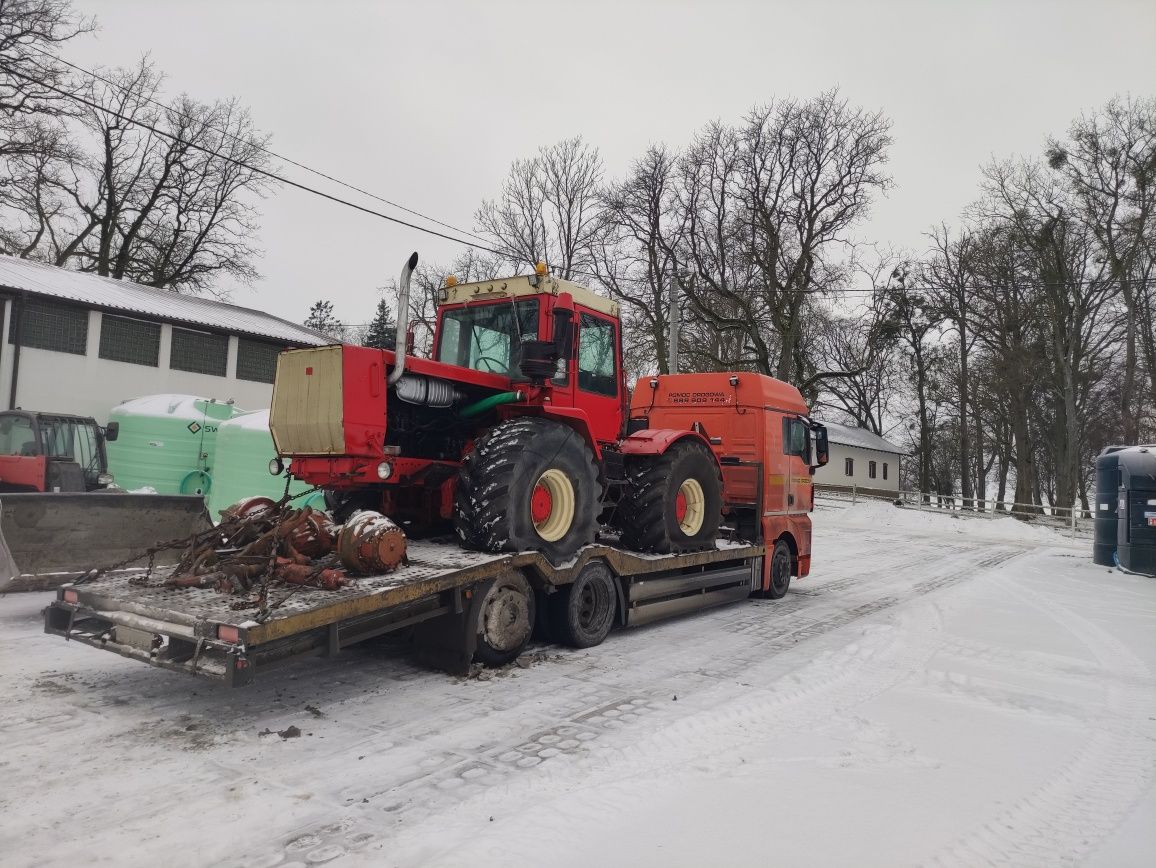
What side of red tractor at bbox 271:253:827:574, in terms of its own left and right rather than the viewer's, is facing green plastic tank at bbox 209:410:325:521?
right

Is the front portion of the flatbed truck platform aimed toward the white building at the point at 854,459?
yes

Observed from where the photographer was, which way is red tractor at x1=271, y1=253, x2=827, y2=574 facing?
facing the viewer and to the left of the viewer

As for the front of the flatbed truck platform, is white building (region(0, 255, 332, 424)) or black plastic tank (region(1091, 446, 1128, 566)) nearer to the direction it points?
the black plastic tank

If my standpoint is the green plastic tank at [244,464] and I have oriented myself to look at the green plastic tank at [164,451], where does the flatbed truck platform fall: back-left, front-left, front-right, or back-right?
back-left

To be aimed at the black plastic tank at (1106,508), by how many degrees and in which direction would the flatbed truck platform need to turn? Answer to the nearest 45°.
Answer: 0° — it already faces it

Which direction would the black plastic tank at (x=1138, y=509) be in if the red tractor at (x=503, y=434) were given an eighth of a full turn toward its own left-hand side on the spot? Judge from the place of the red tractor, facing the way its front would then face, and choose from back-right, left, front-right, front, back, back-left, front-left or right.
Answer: back-left

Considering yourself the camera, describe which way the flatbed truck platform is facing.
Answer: facing away from the viewer and to the right of the viewer

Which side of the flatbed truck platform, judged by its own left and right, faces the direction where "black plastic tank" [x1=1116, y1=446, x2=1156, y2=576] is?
front
